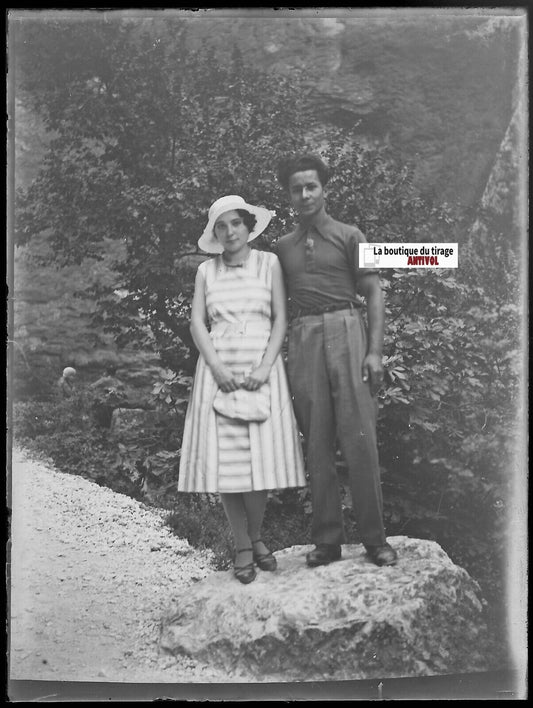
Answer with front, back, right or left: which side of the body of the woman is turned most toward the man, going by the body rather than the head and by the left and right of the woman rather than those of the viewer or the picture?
left

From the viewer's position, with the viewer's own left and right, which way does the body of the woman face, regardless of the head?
facing the viewer

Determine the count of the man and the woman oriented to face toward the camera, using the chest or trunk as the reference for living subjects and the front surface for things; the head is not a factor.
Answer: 2

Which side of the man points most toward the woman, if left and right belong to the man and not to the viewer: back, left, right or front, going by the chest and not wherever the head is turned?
right

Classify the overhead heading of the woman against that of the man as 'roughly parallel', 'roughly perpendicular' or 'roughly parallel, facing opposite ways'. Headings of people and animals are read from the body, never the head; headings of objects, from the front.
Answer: roughly parallel
